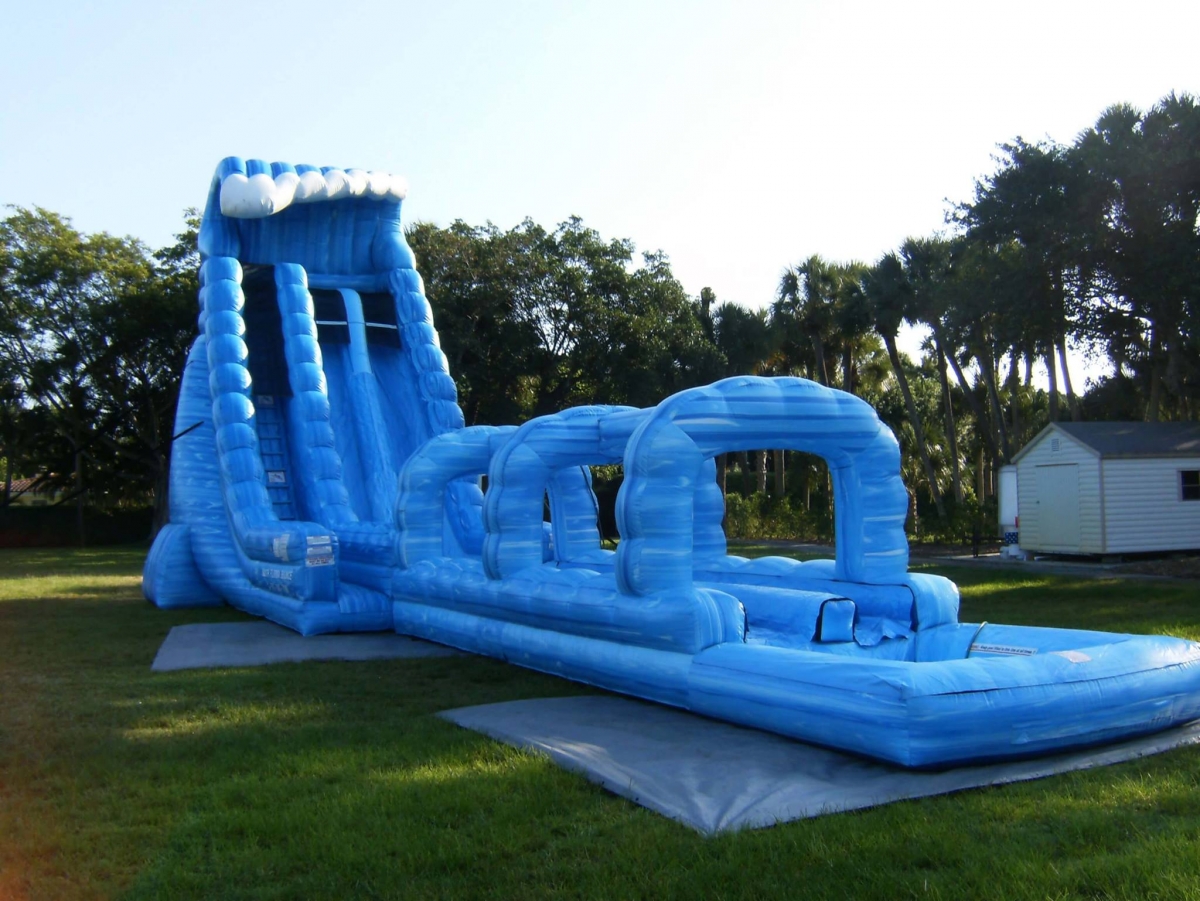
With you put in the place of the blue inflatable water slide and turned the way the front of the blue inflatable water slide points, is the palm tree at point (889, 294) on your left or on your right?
on your left

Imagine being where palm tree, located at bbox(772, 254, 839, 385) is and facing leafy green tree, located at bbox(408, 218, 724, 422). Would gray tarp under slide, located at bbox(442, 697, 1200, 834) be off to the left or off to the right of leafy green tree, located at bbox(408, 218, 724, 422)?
left

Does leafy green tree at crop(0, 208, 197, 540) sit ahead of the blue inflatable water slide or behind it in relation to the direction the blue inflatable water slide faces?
behind

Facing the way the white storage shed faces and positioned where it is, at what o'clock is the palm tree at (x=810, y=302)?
The palm tree is roughly at 3 o'clock from the white storage shed.

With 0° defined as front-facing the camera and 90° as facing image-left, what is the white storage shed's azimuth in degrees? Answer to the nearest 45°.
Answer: approximately 45°

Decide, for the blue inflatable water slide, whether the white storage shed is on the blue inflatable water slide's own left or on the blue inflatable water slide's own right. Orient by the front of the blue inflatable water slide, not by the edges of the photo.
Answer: on the blue inflatable water slide's own left

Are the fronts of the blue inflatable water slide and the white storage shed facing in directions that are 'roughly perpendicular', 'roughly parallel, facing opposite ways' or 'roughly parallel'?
roughly perpendicular

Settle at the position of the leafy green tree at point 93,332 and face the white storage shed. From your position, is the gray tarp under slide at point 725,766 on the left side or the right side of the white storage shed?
right

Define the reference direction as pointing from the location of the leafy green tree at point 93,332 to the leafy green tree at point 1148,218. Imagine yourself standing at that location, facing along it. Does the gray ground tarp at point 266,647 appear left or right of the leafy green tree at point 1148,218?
right
